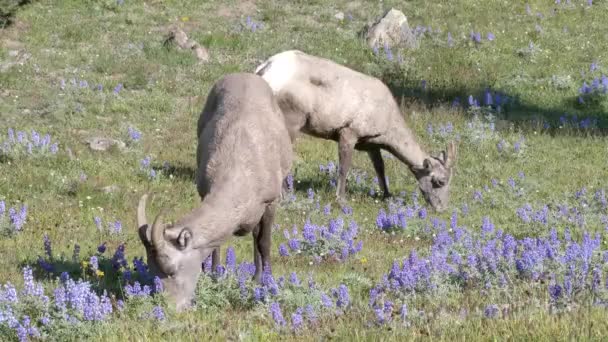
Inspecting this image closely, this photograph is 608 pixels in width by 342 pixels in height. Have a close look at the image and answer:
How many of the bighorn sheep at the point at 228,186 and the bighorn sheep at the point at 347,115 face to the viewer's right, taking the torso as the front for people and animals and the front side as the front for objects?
1

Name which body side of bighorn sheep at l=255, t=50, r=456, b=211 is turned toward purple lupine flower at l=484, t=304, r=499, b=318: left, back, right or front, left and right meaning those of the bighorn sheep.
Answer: right

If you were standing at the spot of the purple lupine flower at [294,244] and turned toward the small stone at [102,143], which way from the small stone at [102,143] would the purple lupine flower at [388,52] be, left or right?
right

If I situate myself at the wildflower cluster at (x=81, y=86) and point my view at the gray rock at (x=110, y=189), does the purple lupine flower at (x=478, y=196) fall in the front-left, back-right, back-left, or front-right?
front-left

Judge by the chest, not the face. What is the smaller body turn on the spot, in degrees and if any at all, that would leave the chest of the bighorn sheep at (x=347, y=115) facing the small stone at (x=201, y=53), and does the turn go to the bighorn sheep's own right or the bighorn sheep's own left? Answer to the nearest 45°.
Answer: approximately 135° to the bighorn sheep's own left

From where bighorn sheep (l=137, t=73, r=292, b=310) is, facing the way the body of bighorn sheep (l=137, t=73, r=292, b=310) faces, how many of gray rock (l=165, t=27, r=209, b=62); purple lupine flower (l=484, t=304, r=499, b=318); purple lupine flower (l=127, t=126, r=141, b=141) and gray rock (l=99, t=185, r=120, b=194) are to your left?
1

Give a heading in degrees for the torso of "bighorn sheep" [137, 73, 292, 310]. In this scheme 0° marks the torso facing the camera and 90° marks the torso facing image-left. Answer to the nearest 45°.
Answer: approximately 45°

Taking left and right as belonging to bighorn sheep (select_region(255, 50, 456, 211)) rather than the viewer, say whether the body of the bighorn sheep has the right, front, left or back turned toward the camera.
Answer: right

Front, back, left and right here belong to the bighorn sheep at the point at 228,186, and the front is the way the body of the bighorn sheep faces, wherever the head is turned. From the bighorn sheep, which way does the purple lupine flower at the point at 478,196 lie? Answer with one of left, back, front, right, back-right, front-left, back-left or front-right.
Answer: back

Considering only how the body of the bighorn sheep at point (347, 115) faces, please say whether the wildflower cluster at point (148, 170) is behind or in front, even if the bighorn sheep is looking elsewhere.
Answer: behind

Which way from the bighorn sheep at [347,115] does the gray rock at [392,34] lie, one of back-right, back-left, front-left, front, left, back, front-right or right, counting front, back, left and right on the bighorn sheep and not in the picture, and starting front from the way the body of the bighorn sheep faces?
left

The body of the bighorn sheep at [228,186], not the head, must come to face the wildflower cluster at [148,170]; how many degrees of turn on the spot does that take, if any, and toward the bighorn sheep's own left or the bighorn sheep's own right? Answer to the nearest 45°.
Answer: approximately 135° to the bighorn sheep's own right

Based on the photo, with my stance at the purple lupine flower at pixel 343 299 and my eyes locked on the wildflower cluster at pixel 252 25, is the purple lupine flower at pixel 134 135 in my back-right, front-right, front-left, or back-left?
front-left

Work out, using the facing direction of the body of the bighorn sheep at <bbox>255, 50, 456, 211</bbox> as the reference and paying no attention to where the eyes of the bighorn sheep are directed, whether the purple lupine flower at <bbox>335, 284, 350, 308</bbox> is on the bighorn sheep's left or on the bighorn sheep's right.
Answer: on the bighorn sheep's right

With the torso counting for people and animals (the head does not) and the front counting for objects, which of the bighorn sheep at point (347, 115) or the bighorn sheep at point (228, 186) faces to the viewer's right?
the bighorn sheep at point (347, 115)
